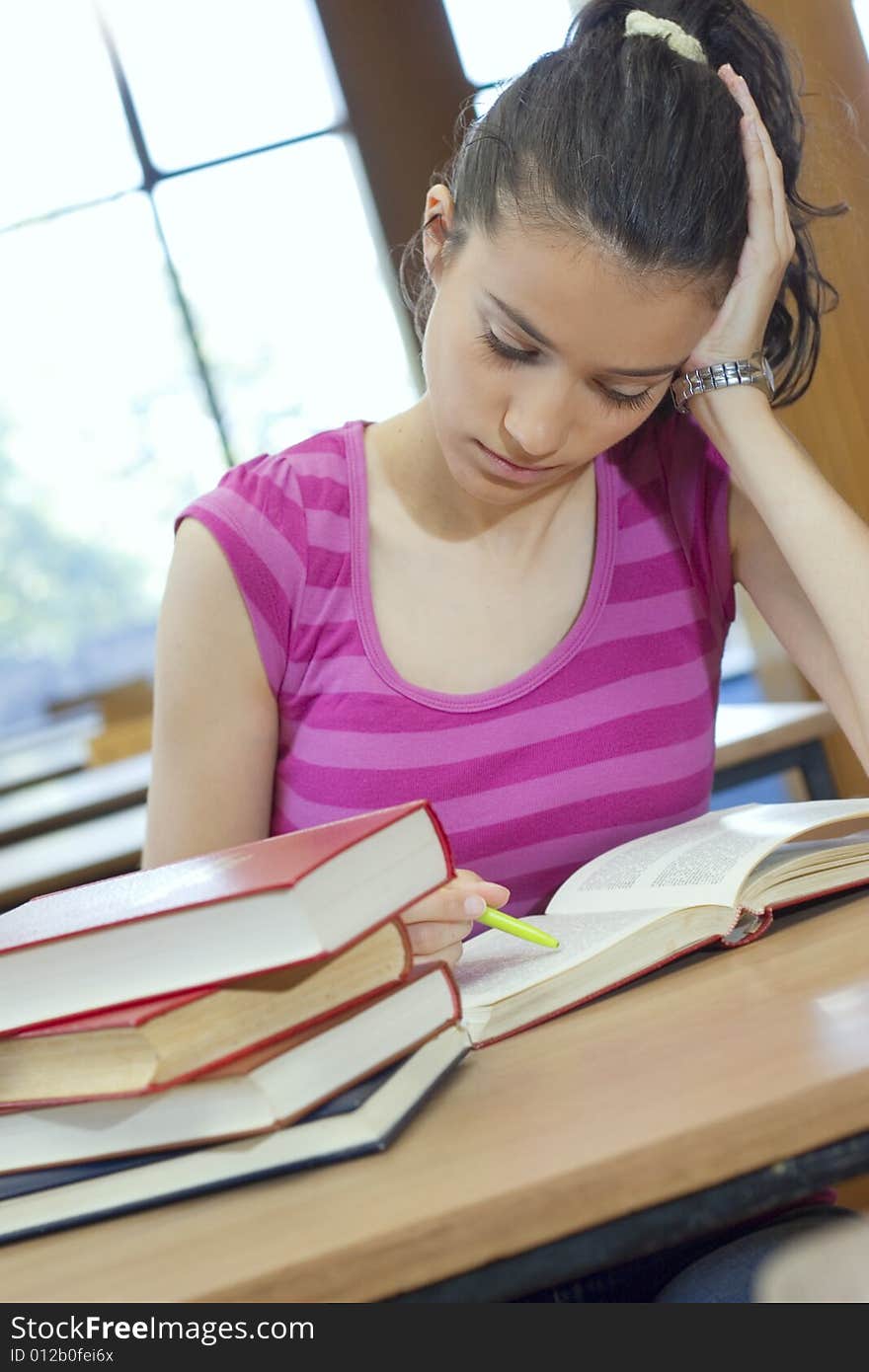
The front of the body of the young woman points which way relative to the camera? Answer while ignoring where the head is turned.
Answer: toward the camera

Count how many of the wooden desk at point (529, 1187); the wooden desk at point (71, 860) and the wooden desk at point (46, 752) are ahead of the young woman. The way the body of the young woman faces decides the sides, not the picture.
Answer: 1

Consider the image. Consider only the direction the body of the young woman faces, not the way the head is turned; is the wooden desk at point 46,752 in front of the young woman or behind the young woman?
behind

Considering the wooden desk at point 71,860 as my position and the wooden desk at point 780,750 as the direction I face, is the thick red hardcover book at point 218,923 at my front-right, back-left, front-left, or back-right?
front-right

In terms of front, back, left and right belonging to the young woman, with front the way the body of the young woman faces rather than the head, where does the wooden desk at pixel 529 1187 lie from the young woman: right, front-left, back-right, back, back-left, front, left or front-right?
front
